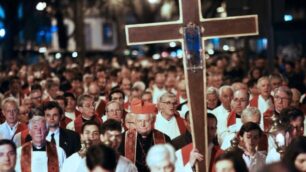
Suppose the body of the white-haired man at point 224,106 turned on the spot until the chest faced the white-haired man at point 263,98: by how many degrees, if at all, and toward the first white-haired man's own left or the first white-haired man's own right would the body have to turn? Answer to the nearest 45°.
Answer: approximately 90° to the first white-haired man's own left

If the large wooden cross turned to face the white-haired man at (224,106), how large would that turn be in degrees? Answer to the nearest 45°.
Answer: approximately 180°

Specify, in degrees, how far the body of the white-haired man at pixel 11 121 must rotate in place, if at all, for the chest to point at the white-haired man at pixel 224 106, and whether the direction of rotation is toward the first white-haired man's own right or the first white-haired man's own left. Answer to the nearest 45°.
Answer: approximately 90° to the first white-haired man's own left

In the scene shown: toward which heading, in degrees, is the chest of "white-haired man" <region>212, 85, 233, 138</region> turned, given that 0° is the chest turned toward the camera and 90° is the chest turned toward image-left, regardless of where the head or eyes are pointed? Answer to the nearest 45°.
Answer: approximately 315°

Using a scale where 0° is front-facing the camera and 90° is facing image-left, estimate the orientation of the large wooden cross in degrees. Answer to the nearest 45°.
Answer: approximately 0°

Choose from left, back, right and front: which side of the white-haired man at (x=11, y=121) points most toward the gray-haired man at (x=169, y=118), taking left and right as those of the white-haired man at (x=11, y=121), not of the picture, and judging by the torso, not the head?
left

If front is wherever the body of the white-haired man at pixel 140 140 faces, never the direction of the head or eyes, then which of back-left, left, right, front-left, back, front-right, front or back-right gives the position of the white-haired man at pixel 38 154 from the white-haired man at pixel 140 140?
right

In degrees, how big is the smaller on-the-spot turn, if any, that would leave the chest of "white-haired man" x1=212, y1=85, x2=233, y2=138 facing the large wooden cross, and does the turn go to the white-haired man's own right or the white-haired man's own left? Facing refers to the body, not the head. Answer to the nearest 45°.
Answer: approximately 45° to the white-haired man's own right
